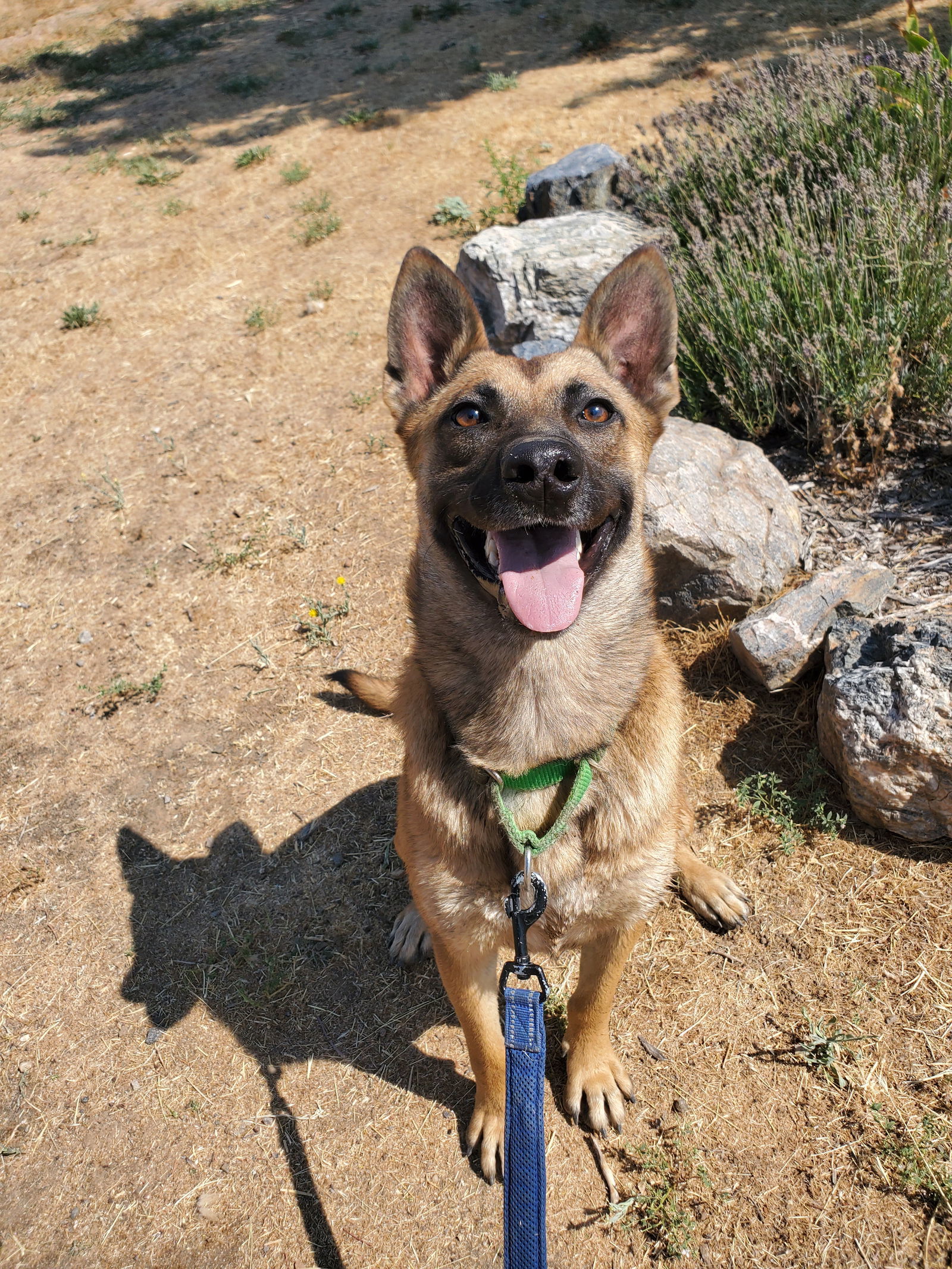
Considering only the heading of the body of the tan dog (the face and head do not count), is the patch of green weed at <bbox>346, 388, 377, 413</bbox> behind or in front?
behind

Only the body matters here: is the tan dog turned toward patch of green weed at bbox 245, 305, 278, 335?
no

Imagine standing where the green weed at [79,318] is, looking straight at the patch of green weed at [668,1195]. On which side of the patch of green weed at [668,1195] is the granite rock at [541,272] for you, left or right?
left

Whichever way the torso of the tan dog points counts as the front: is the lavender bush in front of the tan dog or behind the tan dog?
behind

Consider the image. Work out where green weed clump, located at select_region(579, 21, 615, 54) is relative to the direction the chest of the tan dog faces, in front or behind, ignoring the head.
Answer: behind

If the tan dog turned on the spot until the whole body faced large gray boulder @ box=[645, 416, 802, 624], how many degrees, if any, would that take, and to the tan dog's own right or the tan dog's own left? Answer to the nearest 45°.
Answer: approximately 135° to the tan dog's own left

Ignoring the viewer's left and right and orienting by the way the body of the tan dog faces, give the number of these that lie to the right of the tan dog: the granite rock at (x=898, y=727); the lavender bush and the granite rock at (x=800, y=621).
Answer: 0

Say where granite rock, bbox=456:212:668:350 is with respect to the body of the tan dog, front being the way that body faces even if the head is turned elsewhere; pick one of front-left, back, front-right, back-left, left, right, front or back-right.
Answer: back

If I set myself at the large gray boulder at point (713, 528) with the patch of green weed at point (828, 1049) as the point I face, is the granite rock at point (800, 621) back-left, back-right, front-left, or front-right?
front-left

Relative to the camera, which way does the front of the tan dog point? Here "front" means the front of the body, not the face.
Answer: toward the camera

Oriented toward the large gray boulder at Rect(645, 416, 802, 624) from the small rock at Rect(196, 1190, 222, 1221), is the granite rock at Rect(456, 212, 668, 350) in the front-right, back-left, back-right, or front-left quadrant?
front-left

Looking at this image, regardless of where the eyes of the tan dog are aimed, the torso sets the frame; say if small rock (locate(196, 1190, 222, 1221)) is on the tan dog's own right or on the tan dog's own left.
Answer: on the tan dog's own right

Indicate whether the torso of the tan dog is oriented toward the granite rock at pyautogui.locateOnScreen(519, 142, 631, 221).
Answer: no

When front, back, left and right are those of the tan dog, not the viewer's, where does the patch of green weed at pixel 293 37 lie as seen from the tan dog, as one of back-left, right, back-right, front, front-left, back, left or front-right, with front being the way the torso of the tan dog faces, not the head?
back

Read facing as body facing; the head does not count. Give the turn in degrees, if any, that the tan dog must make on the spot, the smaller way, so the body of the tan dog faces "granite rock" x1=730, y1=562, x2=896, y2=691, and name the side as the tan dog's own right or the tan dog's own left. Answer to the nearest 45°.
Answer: approximately 135° to the tan dog's own left

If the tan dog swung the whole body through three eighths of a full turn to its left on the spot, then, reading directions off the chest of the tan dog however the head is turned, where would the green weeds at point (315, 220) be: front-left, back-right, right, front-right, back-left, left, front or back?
front-left

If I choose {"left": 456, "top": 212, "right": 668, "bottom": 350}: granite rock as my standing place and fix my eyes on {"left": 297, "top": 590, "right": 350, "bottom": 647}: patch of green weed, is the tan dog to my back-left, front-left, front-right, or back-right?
front-left

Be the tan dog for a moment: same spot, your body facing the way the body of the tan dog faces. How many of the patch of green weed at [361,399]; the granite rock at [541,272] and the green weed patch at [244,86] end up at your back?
3
